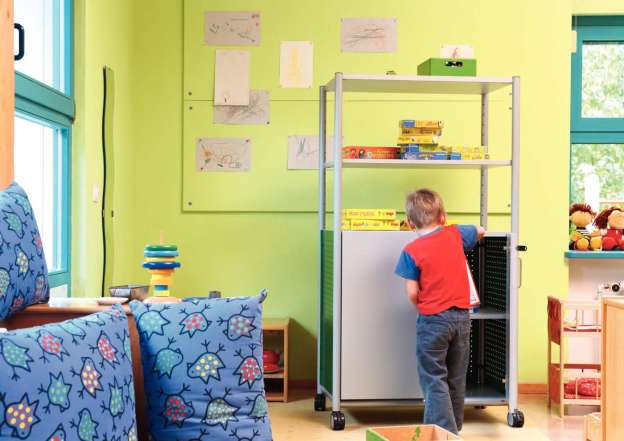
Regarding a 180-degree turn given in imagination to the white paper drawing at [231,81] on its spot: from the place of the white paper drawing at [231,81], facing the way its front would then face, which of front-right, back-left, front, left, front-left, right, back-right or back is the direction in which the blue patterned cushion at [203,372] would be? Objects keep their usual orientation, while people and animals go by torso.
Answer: back

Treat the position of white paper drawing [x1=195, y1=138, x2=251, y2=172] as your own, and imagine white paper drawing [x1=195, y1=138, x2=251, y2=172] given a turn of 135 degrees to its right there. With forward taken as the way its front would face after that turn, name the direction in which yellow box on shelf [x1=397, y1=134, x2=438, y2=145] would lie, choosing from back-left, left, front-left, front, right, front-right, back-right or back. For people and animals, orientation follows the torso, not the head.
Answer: back

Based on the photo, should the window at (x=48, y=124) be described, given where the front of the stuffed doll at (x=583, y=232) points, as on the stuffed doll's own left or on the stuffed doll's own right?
on the stuffed doll's own right

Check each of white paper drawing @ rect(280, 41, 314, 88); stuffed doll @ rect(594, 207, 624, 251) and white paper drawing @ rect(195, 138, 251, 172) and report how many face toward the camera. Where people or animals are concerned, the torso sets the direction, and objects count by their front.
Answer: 3

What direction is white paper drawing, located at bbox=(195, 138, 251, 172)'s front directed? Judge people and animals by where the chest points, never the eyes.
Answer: toward the camera

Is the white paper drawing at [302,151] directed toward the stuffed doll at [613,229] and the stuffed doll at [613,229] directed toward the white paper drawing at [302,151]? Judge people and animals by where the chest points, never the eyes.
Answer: no

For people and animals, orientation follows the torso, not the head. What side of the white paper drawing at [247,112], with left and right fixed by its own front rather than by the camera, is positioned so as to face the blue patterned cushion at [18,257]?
front

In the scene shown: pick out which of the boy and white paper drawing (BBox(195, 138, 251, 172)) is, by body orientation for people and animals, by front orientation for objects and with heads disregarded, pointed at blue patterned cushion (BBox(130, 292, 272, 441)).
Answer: the white paper drawing

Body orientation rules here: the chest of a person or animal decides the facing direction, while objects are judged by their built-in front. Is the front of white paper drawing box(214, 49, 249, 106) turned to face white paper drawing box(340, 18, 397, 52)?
no

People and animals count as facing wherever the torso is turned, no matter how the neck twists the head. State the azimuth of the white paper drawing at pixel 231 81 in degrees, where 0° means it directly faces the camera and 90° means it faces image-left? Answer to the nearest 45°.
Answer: approximately 0°

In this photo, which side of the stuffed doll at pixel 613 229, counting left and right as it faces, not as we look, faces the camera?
front

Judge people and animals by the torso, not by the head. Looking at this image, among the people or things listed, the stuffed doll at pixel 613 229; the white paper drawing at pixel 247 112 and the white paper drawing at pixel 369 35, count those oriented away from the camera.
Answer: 0

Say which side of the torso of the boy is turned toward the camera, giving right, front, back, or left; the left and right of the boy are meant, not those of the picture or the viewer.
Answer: back

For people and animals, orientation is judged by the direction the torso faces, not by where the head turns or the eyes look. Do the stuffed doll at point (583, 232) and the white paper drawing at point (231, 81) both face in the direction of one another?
no

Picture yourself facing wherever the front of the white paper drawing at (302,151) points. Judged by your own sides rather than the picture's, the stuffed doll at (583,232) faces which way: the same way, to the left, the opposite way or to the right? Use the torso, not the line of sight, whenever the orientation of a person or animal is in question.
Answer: the same way

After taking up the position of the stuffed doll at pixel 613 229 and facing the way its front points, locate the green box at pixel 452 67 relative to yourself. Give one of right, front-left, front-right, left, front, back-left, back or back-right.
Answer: front-right

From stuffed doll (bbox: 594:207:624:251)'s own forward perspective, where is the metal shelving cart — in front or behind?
in front

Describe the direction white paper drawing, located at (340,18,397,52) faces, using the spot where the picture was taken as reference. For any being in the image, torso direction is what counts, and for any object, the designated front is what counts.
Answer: facing the viewer
